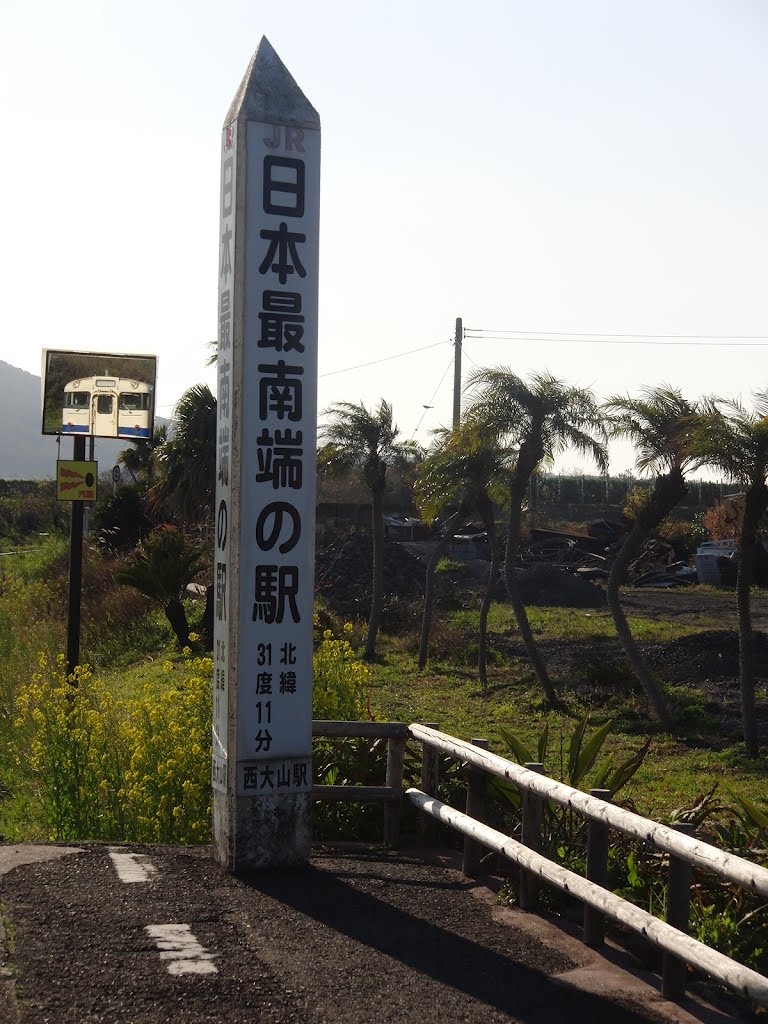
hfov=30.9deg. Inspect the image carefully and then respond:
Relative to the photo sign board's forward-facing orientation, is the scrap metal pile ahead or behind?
behind

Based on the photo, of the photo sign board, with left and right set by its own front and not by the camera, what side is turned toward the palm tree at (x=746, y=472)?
left

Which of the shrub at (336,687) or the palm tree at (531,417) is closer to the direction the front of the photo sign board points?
the shrub

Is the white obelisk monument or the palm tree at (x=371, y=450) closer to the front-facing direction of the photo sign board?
the white obelisk monument

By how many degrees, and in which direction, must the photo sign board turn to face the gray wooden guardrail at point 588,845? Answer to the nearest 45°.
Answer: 0° — it already faces it

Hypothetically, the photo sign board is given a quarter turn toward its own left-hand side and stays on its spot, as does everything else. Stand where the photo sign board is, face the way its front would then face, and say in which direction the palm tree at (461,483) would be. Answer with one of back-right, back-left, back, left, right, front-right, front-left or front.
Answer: front-left

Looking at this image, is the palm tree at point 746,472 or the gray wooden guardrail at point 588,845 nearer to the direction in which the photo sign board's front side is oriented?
the gray wooden guardrail

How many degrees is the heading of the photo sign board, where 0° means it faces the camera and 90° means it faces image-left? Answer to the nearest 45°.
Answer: approximately 0°

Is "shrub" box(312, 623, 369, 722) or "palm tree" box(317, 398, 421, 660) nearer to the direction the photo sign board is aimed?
the shrub

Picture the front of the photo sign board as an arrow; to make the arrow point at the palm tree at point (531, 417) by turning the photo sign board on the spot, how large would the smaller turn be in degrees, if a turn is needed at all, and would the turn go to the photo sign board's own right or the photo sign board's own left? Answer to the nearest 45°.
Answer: approximately 135° to the photo sign board's own left

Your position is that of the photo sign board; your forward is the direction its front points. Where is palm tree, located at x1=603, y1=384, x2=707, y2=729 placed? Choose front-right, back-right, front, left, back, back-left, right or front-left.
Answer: left

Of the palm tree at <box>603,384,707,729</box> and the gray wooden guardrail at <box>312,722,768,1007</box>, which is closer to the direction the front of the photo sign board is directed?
the gray wooden guardrail
